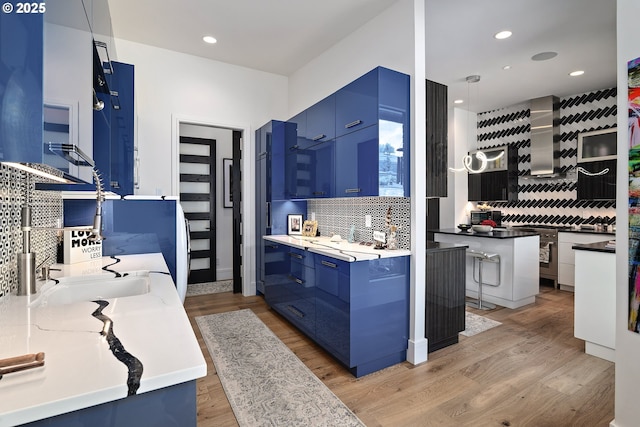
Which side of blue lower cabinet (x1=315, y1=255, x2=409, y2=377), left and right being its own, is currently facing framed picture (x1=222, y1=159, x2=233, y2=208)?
right

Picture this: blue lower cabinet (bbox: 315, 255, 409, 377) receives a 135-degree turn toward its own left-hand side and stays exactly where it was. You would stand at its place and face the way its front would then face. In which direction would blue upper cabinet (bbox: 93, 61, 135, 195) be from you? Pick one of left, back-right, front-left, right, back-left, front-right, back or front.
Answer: back

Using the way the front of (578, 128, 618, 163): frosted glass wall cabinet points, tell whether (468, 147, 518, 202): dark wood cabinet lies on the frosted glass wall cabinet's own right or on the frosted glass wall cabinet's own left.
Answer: on the frosted glass wall cabinet's own right

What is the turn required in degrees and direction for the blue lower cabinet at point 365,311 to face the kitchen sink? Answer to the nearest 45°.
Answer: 0° — it already faces it

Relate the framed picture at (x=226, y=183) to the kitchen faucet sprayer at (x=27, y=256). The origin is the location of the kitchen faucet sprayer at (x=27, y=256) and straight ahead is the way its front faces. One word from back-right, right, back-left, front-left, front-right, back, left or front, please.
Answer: front-left

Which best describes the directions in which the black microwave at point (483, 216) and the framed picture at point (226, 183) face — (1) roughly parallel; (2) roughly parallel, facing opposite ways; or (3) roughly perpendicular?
roughly perpendicular

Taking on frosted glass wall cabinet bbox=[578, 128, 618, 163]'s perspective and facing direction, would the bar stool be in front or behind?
in front

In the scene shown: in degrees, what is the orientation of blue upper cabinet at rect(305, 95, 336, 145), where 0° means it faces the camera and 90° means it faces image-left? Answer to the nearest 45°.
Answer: approximately 45°

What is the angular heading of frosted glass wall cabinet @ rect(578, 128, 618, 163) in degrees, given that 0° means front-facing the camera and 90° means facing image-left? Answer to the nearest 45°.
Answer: approximately 45°

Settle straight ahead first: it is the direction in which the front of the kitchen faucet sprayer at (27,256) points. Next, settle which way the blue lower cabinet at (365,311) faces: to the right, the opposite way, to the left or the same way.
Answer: the opposite way

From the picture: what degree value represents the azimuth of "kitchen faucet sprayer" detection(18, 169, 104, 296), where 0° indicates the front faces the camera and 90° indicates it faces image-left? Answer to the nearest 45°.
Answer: approximately 270°
